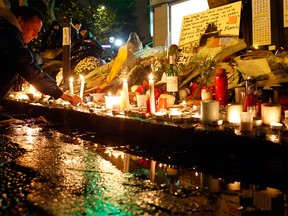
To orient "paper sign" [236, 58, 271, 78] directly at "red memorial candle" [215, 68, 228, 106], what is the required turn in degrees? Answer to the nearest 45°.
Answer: approximately 45° to its right

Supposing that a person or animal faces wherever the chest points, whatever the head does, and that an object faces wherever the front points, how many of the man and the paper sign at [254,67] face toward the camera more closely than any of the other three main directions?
1

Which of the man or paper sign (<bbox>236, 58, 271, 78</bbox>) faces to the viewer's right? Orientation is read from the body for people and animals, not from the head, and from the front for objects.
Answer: the man

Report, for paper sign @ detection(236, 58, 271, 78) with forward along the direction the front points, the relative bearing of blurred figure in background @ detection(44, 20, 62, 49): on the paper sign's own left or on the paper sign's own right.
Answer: on the paper sign's own right

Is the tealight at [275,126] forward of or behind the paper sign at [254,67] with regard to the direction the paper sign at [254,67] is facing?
forward

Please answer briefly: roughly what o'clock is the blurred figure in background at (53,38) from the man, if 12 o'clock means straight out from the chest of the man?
The blurred figure in background is roughly at 9 o'clock from the man.

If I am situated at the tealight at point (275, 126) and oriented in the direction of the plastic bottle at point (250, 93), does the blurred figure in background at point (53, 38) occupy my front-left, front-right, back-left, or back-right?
front-left

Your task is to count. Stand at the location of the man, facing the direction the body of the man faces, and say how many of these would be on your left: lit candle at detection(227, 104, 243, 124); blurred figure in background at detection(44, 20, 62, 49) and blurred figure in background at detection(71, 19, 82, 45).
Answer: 2

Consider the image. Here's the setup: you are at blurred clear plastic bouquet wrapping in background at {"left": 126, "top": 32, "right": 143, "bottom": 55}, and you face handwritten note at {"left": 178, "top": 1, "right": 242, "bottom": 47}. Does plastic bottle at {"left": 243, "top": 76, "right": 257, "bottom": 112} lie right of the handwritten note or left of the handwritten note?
right

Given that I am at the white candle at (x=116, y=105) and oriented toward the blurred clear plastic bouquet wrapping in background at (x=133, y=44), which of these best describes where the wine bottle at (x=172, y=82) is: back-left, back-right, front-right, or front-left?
front-right

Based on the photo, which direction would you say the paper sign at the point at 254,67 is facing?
toward the camera

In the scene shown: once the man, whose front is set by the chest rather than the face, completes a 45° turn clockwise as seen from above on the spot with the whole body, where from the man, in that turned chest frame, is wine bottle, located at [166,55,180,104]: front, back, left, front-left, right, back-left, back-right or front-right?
front-left

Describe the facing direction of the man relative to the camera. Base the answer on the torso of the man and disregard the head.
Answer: to the viewer's right

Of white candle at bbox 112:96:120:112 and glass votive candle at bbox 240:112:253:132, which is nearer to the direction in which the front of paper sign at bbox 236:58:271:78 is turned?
the glass votive candle

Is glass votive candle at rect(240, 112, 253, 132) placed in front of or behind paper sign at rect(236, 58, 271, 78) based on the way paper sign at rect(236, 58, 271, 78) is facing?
in front

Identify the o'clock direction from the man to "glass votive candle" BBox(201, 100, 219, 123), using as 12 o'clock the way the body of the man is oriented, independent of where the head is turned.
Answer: The glass votive candle is roughly at 1 o'clock from the man.

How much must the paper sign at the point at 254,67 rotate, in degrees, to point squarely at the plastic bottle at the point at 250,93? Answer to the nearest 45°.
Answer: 0° — it already faces it

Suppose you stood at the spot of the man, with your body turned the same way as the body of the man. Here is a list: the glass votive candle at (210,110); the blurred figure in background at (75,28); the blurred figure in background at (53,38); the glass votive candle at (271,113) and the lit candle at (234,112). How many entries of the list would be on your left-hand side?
2

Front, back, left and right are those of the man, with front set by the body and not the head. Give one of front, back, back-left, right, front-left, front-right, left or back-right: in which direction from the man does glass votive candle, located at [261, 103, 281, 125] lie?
front-right

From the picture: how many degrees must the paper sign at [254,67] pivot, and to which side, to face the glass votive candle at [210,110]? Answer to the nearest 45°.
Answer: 0° — it already faces it
